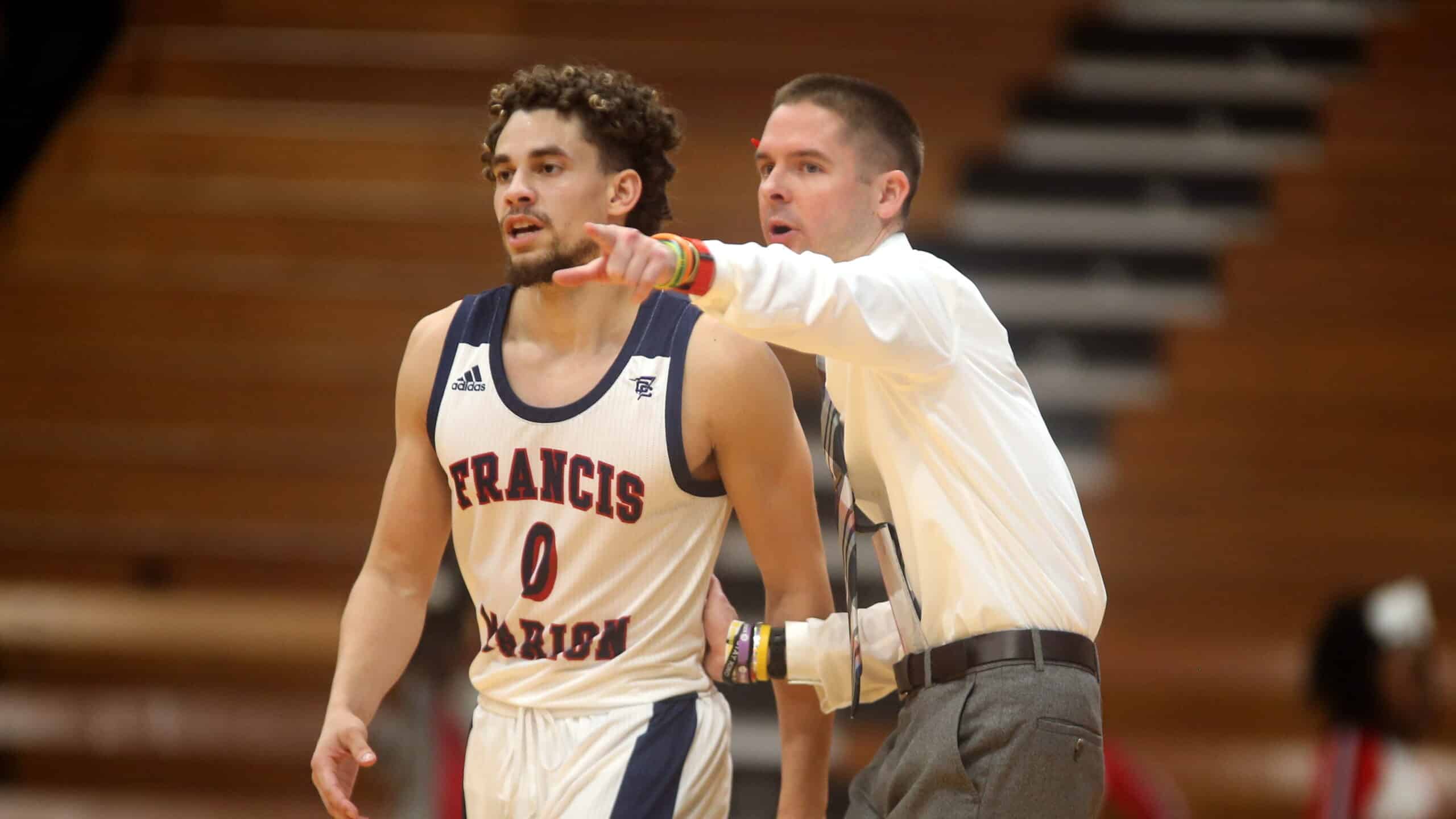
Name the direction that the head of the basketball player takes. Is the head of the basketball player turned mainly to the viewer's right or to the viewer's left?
to the viewer's left

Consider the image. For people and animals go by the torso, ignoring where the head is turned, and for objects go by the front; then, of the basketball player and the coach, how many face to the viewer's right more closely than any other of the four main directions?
0

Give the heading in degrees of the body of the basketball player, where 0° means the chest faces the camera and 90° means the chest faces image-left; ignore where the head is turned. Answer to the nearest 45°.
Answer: approximately 45°

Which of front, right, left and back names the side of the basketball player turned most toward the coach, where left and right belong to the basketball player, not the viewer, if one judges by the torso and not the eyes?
left

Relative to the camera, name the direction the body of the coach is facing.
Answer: to the viewer's left
